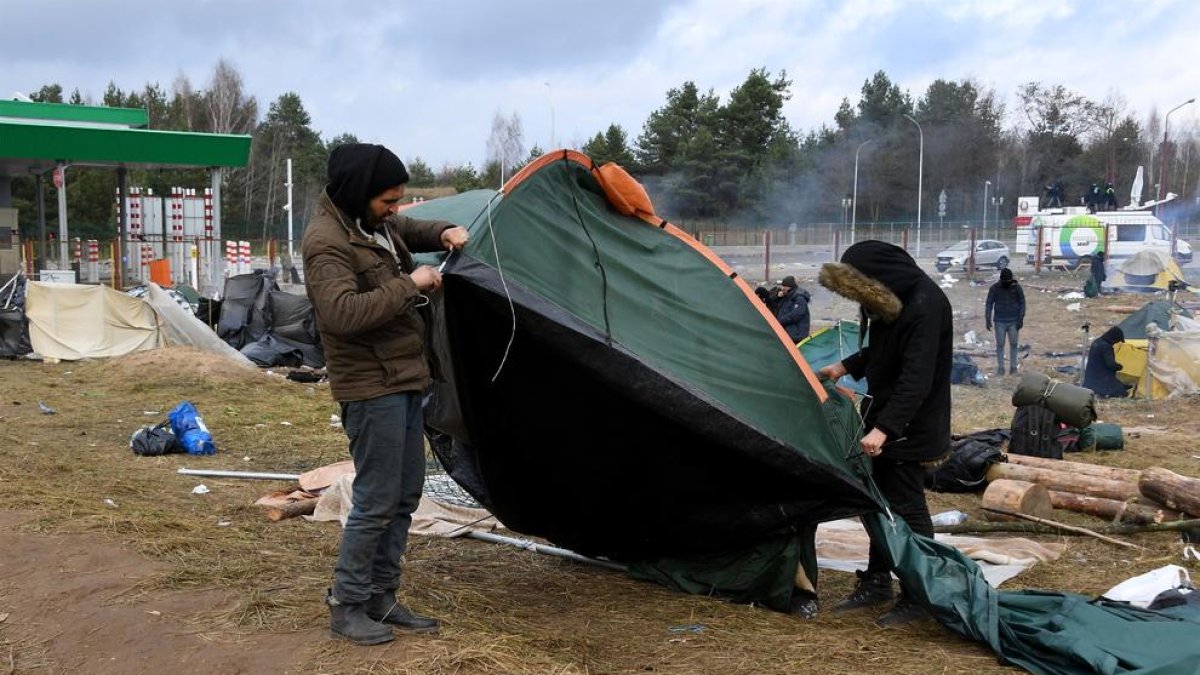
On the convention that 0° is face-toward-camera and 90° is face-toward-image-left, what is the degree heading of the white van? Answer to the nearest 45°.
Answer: approximately 270°

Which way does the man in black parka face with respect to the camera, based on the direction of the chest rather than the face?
to the viewer's left

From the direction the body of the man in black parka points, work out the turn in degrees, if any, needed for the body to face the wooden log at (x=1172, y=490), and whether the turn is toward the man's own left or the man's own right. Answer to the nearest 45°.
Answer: approximately 135° to the man's own right

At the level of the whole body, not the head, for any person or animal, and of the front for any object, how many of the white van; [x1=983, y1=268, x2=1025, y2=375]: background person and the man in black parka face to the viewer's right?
1

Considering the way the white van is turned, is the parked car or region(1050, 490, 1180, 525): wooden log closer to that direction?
the wooden log

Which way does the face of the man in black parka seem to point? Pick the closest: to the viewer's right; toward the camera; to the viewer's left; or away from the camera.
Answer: to the viewer's left

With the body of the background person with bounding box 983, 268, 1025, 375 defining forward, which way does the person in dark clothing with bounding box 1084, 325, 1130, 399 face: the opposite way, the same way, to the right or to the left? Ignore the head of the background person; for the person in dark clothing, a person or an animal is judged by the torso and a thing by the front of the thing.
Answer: to the left

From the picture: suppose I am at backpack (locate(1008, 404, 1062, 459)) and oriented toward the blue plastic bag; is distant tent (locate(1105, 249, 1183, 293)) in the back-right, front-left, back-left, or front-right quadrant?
back-right

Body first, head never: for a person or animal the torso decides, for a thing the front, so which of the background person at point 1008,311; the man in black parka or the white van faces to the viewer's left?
the man in black parka
